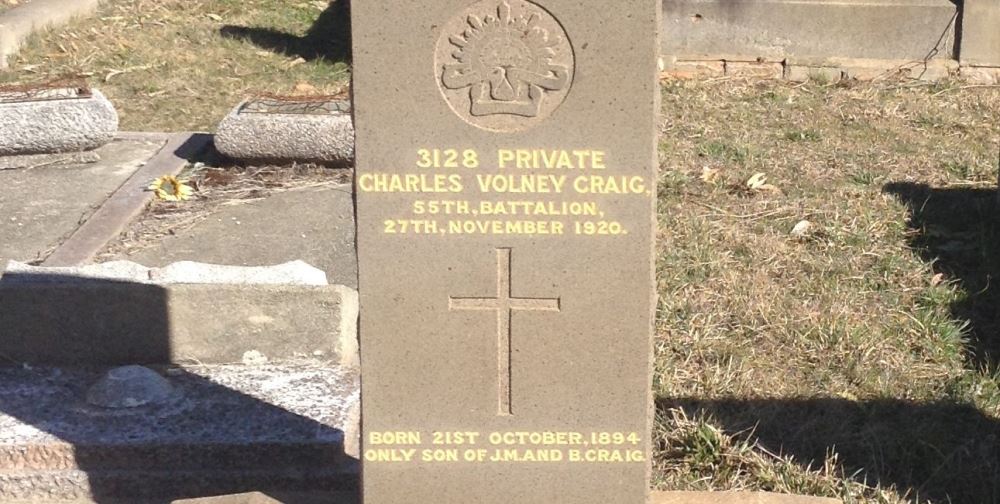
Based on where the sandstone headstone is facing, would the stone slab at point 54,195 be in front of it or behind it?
behind

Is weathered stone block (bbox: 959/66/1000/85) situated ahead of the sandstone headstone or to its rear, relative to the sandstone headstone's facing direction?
to the rear

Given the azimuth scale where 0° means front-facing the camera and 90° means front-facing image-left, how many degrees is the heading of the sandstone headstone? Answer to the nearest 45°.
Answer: approximately 0°

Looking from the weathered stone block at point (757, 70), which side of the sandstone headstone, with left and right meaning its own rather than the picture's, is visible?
back

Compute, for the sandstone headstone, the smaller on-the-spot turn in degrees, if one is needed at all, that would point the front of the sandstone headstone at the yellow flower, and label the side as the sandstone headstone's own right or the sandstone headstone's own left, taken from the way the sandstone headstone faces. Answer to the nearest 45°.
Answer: approximately 135° to the sandstone headstone's own right

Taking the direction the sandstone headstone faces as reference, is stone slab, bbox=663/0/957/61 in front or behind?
behind

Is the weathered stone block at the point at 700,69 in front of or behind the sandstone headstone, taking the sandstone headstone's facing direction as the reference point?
behind
